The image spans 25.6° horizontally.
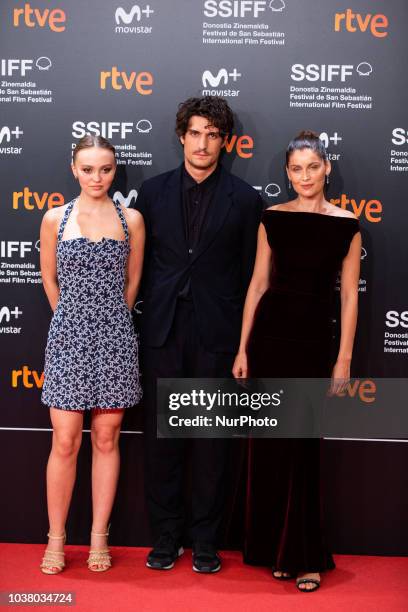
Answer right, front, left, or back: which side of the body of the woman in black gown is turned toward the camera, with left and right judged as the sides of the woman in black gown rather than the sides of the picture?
front

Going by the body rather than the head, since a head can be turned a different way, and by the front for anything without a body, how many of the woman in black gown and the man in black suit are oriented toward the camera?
2

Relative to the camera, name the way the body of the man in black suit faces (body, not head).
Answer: toward the camera
